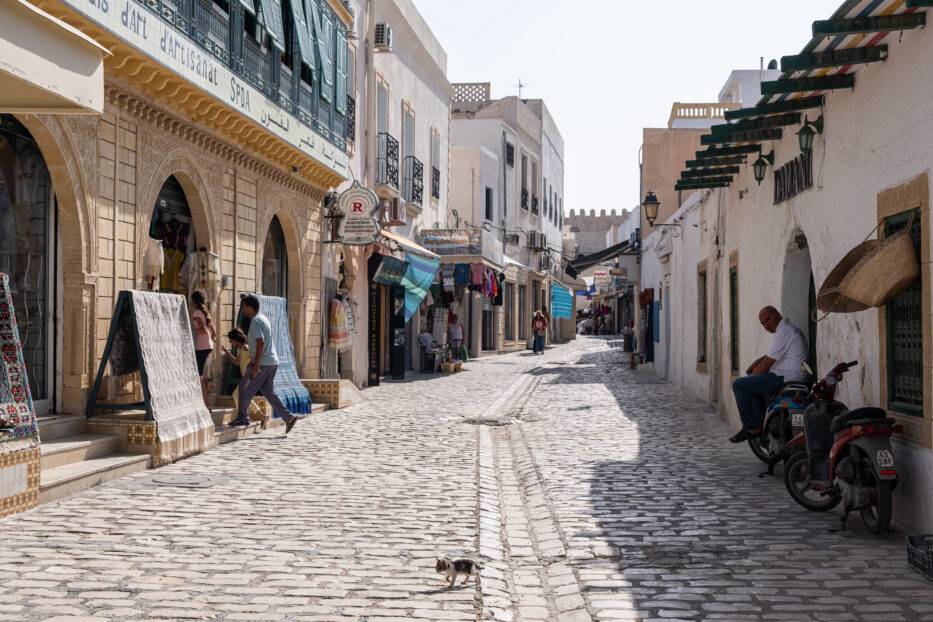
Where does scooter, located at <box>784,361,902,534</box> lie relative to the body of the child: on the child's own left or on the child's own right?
on the child's own left

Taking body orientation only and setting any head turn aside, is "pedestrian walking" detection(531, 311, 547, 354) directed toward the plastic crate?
yes

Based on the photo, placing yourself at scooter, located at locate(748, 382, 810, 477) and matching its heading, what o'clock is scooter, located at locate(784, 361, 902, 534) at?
scooter, located at locate(784, 361, 902, 534) is roughly at 7 o'clock from scooter, located at locate(748, 382, 810, 477).

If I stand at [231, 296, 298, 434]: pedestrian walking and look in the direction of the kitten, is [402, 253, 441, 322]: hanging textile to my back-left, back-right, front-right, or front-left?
back-left

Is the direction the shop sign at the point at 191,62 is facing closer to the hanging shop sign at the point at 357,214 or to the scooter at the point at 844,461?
the scooter

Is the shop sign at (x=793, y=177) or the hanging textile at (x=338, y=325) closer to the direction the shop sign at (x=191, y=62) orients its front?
the shop sign

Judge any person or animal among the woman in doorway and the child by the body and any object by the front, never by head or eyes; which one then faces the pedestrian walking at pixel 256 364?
the woman in doorway

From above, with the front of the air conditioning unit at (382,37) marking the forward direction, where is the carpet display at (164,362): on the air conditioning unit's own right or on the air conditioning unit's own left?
on the air conditioning unit's own right

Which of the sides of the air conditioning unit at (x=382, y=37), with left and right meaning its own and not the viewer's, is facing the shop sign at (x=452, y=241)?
left

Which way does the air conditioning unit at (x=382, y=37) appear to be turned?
to the viewer's right

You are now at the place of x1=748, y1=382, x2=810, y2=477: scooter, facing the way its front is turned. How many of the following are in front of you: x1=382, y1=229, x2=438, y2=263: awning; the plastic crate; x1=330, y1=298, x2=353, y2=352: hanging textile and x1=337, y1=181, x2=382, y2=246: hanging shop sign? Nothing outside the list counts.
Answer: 3
